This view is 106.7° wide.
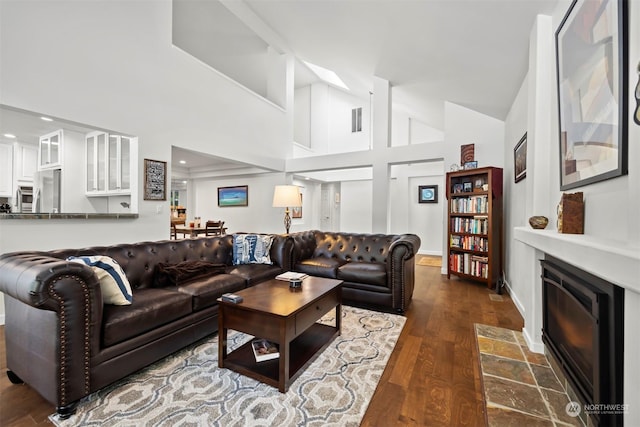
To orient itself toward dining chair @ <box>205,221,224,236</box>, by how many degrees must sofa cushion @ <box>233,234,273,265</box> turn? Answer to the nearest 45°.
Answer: approximately 180°

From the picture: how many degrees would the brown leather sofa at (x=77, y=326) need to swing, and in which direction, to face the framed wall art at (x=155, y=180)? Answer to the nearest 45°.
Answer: approximately 135° to its left

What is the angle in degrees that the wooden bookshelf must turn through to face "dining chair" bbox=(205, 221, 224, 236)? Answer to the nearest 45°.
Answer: approximately 45° to its right

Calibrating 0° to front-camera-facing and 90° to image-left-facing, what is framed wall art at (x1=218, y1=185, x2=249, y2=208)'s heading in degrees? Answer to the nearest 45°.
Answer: approximately 0°

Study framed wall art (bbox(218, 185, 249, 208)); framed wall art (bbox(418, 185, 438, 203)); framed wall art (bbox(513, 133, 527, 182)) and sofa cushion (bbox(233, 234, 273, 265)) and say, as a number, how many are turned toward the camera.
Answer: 3

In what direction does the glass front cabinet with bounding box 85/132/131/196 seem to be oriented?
toward the camera

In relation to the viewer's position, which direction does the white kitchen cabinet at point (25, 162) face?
facing the viewer and to the right of the viewer

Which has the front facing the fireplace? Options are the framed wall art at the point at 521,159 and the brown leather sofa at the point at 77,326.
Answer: the brown leather sofa

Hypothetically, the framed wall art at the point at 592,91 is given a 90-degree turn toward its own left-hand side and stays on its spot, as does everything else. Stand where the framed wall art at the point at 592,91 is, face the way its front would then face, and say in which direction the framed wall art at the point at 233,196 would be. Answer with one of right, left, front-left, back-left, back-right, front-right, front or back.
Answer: back-right

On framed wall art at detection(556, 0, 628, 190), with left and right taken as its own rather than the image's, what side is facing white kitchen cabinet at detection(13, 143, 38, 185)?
front

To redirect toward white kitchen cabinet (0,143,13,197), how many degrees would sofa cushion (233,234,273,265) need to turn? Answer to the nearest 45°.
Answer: approximately 135° to its right

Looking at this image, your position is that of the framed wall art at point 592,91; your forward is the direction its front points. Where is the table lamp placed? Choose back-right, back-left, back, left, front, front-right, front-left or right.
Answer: front-right

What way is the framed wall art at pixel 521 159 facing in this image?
to the viewer's left

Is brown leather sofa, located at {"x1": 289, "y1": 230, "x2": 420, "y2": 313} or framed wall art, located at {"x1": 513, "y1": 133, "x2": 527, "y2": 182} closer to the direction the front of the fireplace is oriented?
the brown leather sofa
